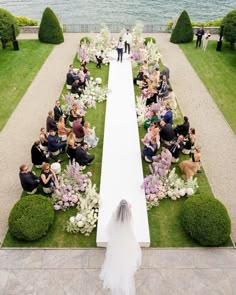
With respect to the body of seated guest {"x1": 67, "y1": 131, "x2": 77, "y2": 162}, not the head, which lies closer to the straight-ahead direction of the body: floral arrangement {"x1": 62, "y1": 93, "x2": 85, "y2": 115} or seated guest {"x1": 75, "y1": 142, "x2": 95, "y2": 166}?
the floral arrangement

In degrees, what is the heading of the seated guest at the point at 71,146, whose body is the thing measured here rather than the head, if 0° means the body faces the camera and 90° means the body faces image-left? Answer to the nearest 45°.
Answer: approximately 225°

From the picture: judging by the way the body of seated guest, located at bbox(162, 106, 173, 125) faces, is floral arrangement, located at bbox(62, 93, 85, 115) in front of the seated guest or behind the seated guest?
in front

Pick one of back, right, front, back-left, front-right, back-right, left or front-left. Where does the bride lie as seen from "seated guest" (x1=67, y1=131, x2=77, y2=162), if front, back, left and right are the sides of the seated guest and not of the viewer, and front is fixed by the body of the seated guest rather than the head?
back-right

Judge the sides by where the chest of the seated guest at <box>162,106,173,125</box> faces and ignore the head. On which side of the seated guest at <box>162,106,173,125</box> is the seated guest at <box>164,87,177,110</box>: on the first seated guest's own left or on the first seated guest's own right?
on the first seated guest's own right
